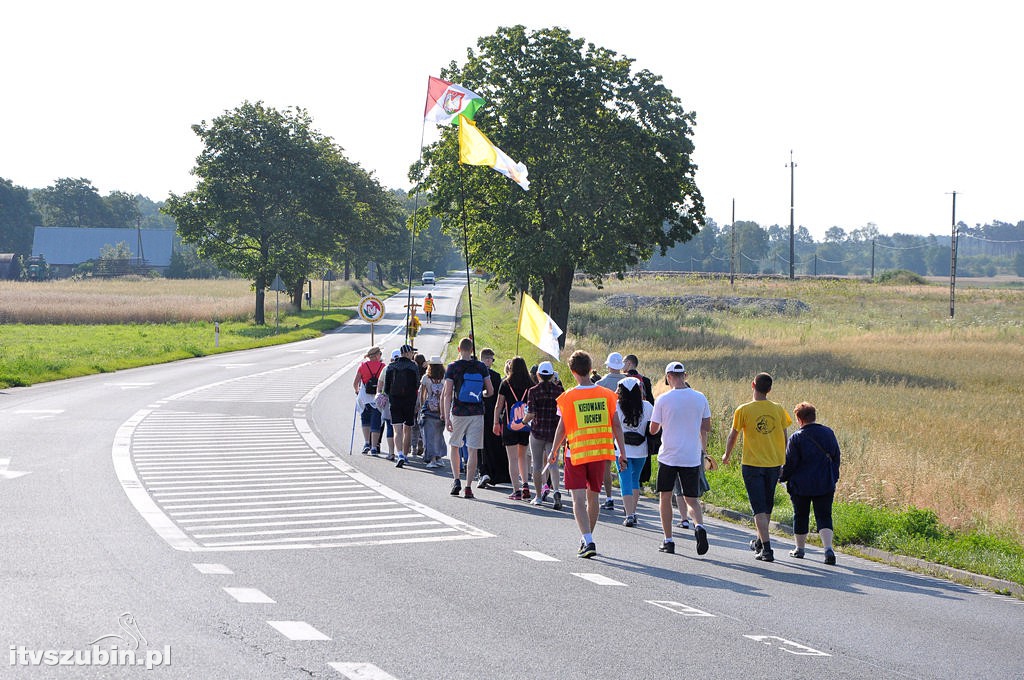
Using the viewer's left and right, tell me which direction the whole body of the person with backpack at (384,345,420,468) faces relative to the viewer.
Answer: facing away from the viewer

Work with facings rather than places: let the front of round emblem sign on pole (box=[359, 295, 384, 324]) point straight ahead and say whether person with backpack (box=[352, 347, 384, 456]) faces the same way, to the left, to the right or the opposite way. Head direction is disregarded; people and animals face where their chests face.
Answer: the opposite way

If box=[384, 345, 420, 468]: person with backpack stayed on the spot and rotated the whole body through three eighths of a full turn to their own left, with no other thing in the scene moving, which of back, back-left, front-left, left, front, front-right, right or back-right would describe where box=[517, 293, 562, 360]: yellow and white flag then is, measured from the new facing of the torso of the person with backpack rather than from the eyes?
left

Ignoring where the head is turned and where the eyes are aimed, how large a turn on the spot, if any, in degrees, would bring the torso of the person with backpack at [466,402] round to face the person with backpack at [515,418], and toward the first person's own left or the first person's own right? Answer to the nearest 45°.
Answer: approximately 135° to the first person's own right

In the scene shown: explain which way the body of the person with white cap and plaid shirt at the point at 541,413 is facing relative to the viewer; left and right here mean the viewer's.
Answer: facing away from the viewer

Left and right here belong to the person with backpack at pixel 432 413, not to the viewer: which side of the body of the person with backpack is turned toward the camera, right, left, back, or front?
back

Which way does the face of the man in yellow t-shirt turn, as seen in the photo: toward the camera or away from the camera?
away from the camera

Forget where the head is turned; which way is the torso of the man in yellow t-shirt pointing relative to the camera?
away from the camera

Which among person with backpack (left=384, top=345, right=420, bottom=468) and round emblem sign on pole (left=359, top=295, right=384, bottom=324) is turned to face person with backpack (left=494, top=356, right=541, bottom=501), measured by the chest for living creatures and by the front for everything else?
the round emblem sign on pole

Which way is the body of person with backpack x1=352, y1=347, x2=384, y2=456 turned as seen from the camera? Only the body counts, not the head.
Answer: away from the camera

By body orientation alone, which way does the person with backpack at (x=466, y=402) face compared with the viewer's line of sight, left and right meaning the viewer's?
facing away from the viewer

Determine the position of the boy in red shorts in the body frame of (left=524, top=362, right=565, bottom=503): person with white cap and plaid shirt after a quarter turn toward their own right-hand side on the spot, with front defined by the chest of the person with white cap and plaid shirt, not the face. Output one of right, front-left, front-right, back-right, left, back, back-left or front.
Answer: right

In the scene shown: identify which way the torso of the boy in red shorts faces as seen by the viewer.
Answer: away from the camera
